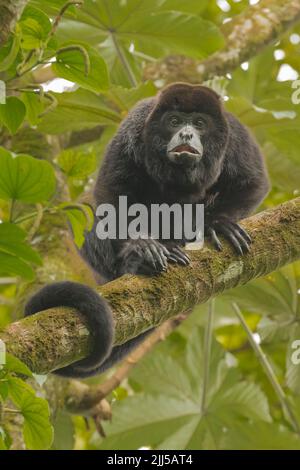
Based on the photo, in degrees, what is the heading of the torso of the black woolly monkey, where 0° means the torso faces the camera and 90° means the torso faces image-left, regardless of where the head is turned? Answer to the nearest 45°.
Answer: approximately 0°
